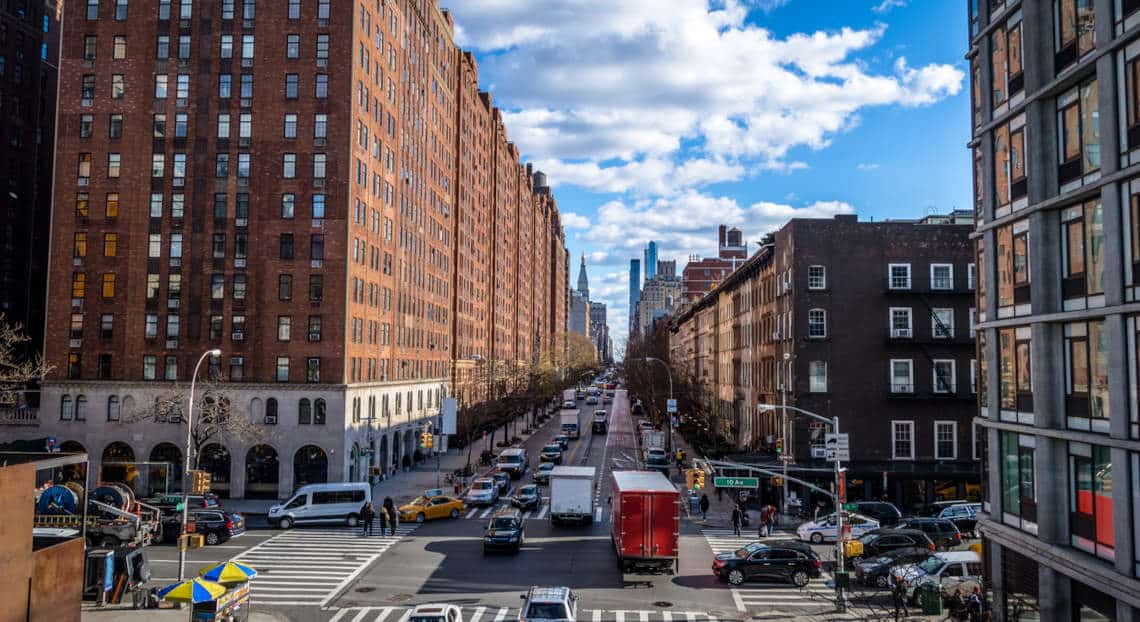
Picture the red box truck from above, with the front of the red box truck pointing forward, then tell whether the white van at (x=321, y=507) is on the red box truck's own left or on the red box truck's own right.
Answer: on the red box truck's own left

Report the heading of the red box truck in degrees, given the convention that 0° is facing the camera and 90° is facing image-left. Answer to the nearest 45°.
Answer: approximately 180°

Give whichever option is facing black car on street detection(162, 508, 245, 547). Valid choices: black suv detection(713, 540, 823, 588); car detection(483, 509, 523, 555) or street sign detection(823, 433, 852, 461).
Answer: the black suv

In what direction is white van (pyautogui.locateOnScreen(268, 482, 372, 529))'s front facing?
to the viewer's left

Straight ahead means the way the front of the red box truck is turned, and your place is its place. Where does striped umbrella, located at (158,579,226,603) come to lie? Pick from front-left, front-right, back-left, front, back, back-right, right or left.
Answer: back-left

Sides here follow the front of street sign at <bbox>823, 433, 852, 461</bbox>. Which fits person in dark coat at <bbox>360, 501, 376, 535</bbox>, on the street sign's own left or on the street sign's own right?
on the street sign's own right

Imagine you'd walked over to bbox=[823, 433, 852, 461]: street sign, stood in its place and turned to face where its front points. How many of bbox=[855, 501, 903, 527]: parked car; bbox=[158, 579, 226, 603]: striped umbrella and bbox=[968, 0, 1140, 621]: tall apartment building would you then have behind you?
1

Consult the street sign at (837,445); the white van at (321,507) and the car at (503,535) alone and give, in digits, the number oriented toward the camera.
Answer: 2

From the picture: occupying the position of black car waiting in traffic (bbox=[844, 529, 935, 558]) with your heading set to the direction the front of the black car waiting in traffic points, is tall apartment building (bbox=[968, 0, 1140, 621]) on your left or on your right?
on your left

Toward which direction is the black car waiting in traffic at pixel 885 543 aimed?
to the viewer's left

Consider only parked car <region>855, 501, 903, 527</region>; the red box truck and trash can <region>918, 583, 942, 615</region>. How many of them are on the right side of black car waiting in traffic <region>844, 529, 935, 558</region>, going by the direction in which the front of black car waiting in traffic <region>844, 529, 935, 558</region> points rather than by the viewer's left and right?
1

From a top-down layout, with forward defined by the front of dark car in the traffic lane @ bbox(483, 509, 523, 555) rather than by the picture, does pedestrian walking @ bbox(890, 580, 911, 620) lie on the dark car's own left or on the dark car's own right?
on the dark car's own left

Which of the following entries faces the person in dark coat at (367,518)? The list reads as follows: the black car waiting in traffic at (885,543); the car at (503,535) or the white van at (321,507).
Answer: the black car waiting in traffic at (885,543)
